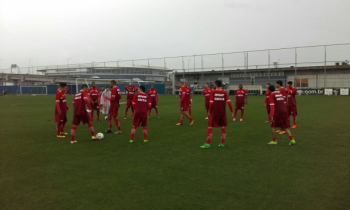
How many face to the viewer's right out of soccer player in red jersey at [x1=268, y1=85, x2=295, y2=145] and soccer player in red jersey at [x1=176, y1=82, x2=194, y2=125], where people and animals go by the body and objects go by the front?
0

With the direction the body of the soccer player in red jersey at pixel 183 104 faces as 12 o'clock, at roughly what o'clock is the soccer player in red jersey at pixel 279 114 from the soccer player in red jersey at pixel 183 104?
the soccer player in red jersey at pixel 279 114 is roughly at 8 o'clock from the soccer player in red jersey at pixel 183 104.

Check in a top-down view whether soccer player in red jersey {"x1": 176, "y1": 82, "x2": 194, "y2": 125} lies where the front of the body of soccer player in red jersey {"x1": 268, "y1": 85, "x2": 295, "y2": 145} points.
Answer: yes

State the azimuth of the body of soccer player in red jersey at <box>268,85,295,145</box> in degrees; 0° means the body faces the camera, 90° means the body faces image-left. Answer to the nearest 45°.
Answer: approximately 135°

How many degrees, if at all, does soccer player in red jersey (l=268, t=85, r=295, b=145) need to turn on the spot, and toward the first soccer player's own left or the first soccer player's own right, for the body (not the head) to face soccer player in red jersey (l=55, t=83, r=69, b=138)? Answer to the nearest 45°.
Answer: approximately 45° to the first soccer player's own left

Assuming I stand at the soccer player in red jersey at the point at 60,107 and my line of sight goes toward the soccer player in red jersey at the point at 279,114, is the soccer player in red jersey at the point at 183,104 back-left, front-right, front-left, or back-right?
front-left
